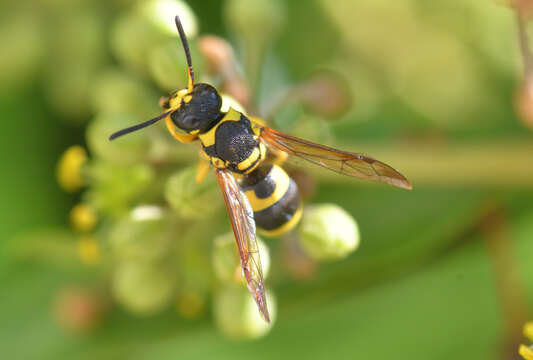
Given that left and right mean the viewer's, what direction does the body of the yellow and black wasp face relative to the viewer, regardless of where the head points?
facing away from the viewer and to the left of the viewer

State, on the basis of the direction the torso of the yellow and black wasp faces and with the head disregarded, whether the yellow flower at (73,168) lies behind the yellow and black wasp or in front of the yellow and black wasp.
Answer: in front
